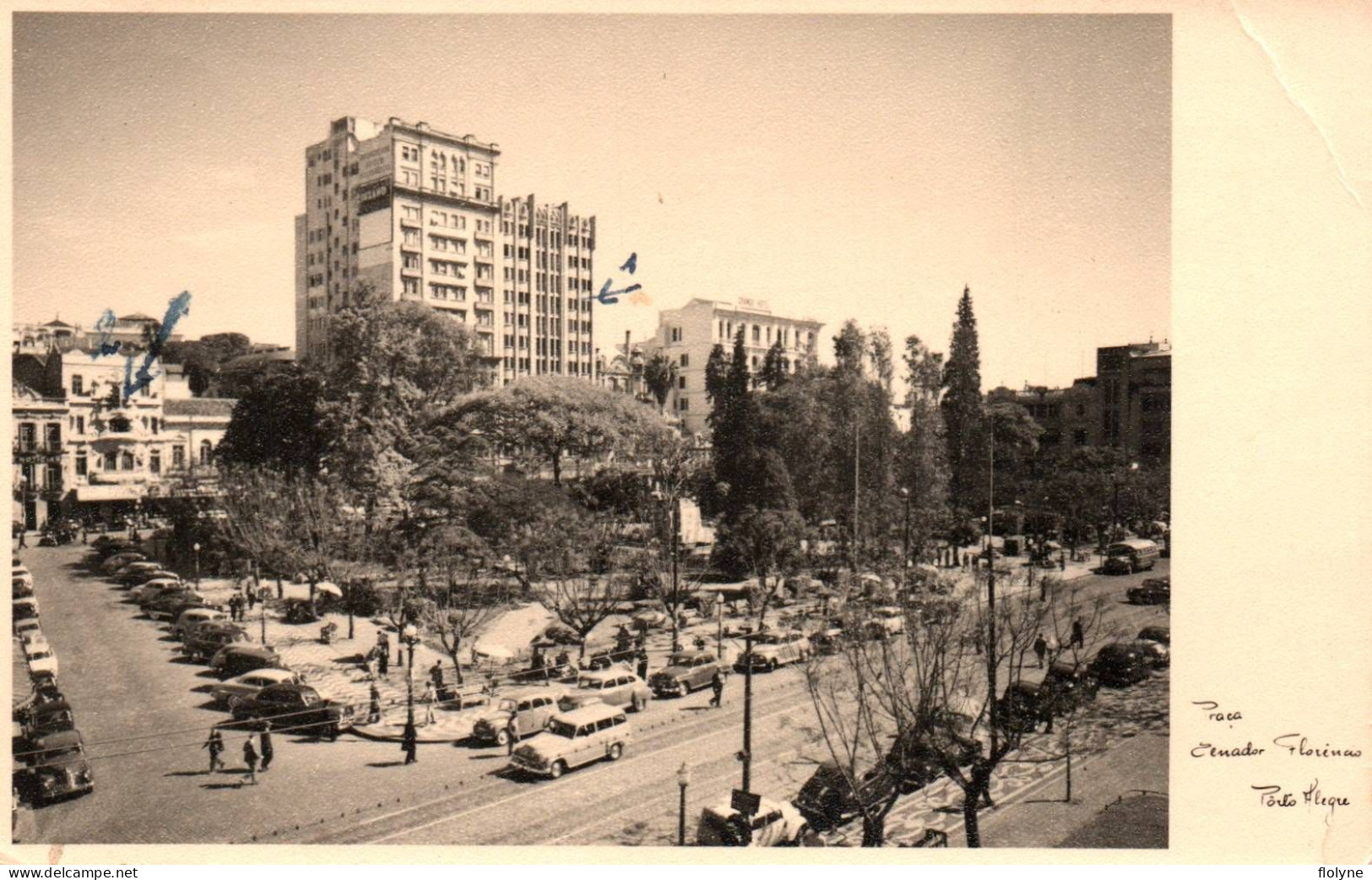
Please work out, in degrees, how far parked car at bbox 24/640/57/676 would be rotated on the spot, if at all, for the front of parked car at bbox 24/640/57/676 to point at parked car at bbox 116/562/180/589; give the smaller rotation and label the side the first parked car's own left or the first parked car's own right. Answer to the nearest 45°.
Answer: approximately 180°

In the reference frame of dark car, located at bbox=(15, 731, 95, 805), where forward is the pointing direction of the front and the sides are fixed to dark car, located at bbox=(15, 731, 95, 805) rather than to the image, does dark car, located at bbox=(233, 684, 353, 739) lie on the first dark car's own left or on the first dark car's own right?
on the first dark car's own left

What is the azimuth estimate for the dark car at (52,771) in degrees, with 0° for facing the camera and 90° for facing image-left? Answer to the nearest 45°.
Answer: approximately 315°

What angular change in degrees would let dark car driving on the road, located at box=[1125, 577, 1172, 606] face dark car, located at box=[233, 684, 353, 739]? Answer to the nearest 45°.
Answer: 0° — it already faces it

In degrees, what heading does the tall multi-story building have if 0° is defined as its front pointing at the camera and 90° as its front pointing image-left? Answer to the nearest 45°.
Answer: approximately 315°

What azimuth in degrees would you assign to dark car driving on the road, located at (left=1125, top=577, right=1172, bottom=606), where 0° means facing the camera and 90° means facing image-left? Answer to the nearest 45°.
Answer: approximately 90°

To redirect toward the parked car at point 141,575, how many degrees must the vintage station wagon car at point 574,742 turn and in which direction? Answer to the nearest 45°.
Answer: approximately 90° to its right

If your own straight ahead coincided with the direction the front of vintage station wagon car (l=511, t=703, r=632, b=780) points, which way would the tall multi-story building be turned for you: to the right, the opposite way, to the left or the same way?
to the left
